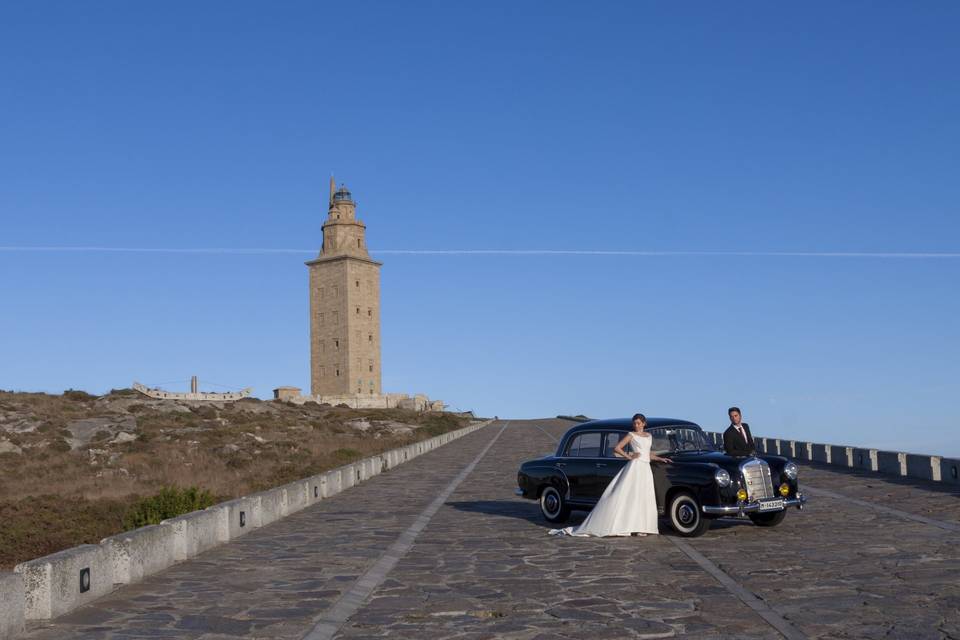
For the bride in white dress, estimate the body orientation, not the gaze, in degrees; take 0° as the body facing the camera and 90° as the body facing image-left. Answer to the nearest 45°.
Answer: approximately 315°

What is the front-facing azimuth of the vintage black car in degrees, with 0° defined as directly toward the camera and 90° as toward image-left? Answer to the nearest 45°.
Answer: approximately 315°

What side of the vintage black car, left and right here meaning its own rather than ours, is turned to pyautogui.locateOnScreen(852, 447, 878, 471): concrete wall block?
left

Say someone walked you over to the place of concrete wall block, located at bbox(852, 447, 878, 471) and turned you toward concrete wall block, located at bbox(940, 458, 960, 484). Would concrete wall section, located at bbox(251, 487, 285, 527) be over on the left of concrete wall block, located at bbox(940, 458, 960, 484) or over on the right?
right

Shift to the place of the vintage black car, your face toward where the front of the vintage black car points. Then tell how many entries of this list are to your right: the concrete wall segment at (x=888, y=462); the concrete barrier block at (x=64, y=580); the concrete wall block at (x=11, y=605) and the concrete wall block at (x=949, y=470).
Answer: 2

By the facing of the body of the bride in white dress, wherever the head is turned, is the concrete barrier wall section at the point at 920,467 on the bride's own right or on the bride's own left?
on the bride's own left

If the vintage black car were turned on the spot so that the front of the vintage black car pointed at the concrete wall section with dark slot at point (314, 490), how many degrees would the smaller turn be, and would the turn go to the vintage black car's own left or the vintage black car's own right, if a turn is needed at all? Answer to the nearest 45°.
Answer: approximately 180°

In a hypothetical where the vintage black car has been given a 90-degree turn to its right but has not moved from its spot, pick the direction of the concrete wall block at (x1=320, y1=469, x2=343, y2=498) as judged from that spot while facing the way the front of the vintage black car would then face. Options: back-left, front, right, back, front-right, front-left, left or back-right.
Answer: right

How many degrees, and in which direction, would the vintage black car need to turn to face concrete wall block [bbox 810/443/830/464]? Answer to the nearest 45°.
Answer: approximately 135° to its left

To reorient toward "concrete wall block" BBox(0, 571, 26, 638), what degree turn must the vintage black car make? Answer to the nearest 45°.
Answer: approximately 90° to its right
